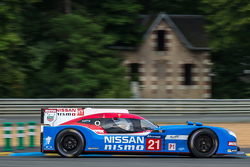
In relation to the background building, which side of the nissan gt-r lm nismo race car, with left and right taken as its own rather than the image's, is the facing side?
left

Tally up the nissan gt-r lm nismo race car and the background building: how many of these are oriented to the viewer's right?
1

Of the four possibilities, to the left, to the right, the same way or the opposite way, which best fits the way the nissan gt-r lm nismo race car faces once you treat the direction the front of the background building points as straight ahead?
to the left

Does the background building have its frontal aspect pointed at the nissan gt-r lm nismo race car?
yes

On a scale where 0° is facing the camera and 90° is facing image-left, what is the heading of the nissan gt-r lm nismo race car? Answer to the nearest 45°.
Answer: approximately 270°

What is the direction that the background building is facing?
toward the camera

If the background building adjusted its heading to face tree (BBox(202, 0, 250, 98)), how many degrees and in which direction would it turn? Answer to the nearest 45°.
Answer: approximately 90° to its left

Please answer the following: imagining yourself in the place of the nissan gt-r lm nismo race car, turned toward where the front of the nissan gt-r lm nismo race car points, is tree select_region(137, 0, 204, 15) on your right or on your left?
on your left

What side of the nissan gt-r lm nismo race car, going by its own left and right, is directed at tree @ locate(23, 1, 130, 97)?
left

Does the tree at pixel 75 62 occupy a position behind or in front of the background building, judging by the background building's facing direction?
in front

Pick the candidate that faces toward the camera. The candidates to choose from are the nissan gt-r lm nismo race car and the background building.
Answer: the background building
